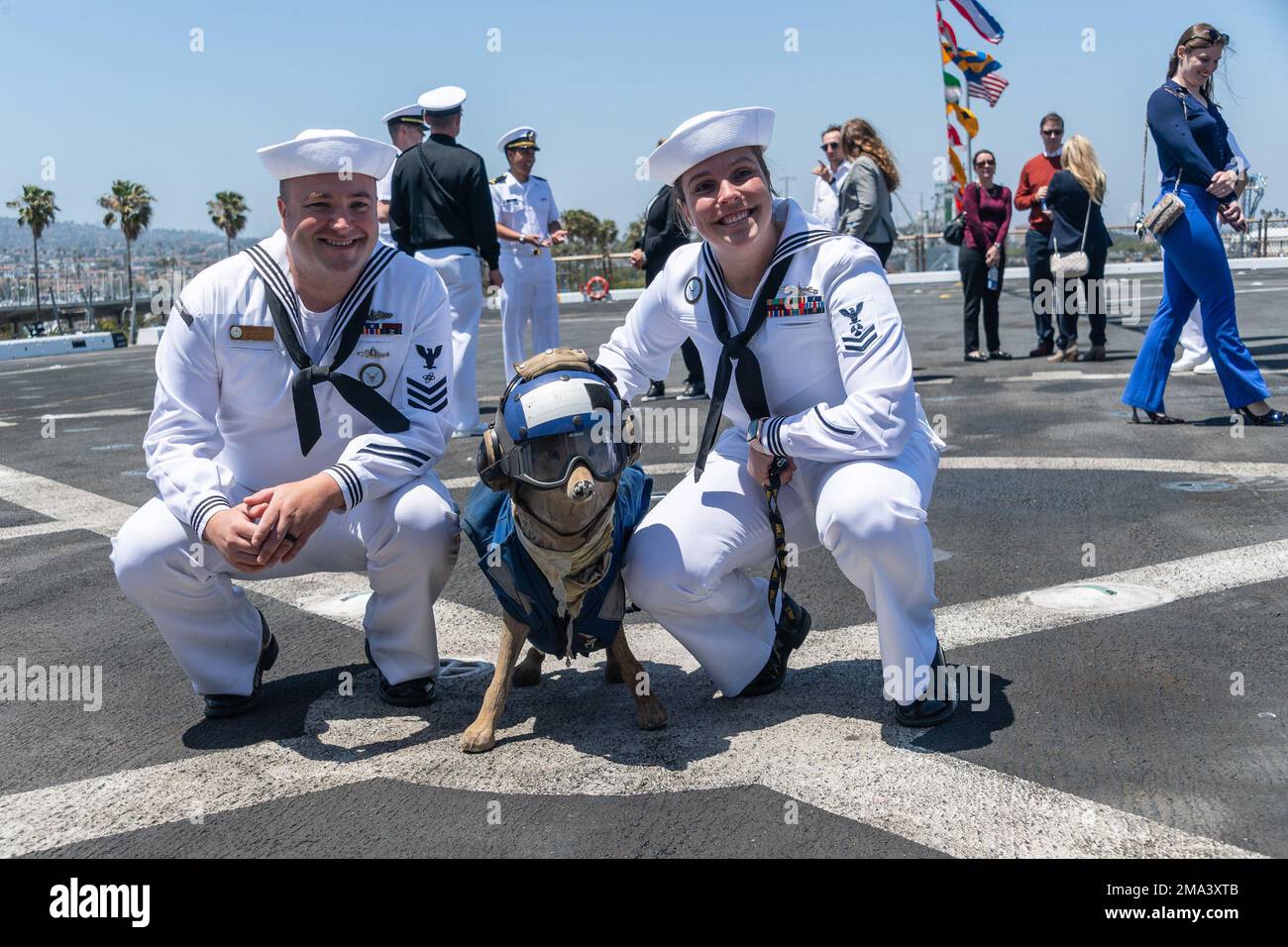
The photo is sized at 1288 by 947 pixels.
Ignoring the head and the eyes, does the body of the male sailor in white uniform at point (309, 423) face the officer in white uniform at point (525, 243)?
no

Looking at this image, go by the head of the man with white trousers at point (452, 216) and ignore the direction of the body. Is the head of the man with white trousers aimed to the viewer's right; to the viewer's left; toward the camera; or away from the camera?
away from the camera

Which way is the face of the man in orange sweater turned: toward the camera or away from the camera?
toward the camera

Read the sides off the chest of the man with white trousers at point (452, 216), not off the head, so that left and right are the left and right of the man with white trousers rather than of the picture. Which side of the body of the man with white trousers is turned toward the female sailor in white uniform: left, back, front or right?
back

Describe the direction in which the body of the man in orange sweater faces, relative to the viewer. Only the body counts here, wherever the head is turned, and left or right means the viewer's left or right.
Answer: facing the viewer

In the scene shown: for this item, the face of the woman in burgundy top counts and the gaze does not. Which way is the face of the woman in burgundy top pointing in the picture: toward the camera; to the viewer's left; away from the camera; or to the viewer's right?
toward the camera

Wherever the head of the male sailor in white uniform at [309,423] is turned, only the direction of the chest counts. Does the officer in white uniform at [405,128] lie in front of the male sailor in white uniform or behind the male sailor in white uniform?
behind

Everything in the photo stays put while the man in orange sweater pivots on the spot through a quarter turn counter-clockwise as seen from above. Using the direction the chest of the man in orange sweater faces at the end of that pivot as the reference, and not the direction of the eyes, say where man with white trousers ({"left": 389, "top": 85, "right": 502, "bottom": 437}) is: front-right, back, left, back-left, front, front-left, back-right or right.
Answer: back-right

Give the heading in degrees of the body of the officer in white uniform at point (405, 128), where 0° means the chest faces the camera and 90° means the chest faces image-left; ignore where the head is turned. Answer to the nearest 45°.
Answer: approximately 270°

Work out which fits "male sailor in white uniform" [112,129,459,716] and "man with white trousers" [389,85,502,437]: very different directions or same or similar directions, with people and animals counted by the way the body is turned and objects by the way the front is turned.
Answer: very different directions

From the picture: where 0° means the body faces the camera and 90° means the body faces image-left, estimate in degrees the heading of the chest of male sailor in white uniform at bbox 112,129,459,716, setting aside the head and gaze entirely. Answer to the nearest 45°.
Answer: approximately 0°

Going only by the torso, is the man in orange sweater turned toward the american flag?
no

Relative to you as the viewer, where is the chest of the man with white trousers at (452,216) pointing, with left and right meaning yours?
facing away from the viewer

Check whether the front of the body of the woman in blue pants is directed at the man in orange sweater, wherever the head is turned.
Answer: no

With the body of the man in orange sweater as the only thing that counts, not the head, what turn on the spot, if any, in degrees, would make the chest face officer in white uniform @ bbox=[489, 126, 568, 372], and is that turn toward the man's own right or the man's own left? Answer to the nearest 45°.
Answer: approximately 45° to the man's own right
